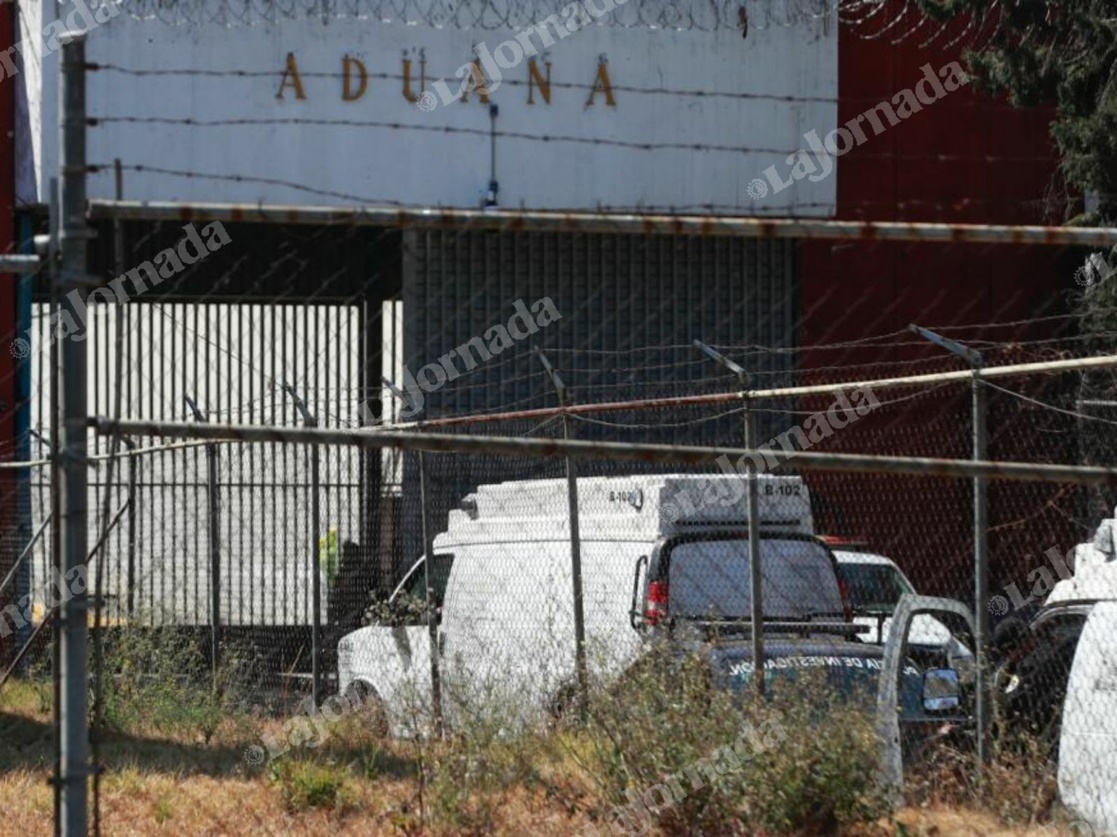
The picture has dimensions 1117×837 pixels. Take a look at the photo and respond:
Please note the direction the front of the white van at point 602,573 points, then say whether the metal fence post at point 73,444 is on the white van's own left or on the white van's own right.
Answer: on the white van's own left

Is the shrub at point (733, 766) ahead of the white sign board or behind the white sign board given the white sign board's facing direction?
ahead

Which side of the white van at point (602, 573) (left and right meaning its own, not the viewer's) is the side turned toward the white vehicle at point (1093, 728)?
back

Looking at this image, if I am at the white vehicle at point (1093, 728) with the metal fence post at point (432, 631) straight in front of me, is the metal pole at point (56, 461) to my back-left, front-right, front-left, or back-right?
front-left

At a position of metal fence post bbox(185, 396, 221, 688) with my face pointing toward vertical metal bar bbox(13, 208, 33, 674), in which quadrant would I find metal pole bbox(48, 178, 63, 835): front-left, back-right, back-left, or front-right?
back-left

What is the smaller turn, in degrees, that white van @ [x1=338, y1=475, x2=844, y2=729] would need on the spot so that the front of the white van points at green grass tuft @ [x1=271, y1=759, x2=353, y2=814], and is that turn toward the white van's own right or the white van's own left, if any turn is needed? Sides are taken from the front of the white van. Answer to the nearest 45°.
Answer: approximately 90° to the white van's own left

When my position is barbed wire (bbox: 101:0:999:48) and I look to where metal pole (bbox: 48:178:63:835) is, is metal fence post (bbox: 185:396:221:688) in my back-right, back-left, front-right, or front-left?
front-right

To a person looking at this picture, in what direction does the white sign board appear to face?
facing the viewer

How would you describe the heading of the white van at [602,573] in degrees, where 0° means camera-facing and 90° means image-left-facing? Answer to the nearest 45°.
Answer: approximately 135°

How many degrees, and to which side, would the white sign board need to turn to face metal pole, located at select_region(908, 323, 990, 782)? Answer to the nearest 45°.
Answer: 0° — it already faces it

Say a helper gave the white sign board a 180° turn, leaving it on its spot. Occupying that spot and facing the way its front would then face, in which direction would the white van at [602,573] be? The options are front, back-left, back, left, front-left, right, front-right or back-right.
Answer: back

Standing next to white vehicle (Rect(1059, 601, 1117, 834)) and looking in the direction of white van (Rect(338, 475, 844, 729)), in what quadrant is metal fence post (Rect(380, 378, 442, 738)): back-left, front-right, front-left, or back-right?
front-left

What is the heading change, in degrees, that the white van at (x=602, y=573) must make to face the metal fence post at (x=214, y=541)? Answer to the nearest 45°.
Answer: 0° — it already faces it

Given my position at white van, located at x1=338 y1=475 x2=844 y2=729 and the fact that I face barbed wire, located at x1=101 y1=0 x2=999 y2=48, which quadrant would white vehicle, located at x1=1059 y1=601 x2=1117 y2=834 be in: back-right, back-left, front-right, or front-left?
back-right
